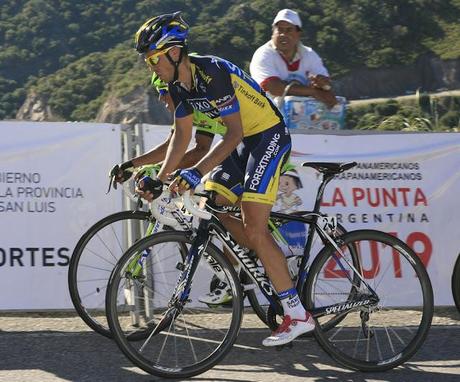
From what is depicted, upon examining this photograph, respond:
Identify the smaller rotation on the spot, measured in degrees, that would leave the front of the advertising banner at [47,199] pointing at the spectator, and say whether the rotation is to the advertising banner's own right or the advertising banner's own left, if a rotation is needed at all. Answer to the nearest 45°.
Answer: approximately 90° to the advertising banner's own left

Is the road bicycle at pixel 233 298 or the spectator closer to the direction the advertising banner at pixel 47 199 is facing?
the road bicycle

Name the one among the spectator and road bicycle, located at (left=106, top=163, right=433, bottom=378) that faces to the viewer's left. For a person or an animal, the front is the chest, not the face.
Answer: the road bicycle

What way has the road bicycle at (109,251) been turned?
to the viewer's left

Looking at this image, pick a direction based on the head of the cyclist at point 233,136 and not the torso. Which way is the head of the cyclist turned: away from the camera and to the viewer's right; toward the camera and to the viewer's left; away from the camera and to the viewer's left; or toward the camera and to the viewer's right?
toward the camera and to the viewer's left

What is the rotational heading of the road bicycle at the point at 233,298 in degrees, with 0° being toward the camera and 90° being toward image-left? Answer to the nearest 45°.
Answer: approximately 90°

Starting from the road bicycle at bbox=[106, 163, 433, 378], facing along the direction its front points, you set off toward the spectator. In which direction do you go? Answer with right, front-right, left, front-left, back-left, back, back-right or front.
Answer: right

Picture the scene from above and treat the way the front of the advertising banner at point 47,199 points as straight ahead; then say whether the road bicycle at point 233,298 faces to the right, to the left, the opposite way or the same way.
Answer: to the right

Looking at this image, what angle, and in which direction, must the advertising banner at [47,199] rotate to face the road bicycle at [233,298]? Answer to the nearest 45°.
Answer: approximately 45° to its left

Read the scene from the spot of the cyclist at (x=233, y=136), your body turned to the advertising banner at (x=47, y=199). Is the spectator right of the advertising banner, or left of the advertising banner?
right

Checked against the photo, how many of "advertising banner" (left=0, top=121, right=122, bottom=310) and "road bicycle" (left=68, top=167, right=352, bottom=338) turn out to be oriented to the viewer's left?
1

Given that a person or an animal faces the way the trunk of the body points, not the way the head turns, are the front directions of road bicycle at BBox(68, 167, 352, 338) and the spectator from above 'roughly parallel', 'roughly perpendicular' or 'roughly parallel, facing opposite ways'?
roughly perpendicular

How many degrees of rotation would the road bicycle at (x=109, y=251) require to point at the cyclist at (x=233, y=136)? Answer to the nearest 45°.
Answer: approximately 135° to its left

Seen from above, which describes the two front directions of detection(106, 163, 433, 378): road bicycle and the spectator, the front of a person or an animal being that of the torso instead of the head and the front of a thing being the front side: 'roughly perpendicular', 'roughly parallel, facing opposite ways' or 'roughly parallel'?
roughly perpendicular
